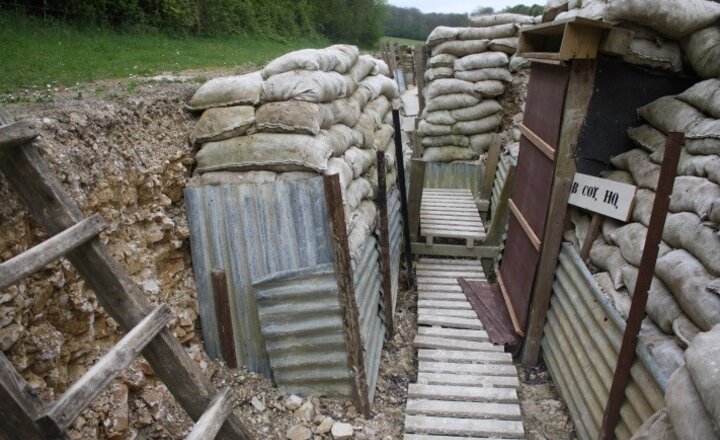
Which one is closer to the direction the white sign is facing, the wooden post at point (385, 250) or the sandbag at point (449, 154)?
the wooden post

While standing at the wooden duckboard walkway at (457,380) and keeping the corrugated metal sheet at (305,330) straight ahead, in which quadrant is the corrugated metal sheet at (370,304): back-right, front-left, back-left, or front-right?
front-right

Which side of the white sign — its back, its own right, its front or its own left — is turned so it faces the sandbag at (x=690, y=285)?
left

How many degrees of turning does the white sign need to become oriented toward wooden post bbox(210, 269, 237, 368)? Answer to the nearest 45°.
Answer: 0° — it already faces it

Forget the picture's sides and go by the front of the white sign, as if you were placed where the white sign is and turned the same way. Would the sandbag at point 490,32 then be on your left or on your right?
on your right

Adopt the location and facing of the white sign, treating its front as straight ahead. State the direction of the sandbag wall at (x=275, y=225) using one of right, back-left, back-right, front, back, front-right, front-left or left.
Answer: front

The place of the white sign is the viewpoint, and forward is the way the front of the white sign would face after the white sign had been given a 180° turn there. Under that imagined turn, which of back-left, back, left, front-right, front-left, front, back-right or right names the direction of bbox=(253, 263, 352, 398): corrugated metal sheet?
back

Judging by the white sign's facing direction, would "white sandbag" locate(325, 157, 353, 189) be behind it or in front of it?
in front

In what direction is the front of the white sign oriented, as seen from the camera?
facing the viewer and to the left of the viewer

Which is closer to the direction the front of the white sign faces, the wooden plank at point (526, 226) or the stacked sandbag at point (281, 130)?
the stacked sandbag

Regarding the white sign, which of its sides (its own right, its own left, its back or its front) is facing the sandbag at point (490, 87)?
right

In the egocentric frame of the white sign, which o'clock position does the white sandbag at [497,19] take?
The white sandbag is roughly at 4 o'clock from the white sign.

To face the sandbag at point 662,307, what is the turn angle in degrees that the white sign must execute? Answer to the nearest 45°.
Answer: approximately 45° to its left

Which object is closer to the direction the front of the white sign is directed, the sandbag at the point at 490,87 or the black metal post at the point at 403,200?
the black metal post

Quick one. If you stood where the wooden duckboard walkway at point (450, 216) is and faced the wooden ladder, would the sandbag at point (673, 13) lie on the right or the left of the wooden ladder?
left
